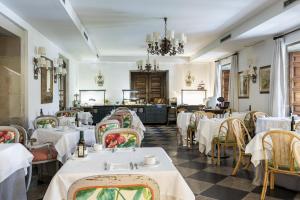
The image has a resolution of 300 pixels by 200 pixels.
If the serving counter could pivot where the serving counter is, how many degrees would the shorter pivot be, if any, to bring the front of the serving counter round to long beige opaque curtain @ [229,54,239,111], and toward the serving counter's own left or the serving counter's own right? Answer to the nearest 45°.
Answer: approximately 45° to the serving counter's own left

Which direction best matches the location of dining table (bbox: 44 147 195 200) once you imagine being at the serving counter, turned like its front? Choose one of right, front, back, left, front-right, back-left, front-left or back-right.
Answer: front

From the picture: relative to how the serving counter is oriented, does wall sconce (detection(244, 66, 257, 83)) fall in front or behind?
in front

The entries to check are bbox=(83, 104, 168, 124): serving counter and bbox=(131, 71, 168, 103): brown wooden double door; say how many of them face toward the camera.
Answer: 2

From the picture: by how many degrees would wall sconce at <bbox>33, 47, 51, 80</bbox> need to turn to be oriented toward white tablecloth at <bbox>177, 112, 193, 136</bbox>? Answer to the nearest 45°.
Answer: approximately 45° to its left

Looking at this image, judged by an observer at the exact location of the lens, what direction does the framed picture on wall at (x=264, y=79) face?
facing the viewer and to the left of the viewer

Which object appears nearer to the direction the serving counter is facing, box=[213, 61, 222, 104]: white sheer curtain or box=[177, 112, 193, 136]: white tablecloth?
the white tablecloth

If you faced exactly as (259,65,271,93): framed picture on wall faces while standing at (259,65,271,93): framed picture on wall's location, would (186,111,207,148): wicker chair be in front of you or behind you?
in front

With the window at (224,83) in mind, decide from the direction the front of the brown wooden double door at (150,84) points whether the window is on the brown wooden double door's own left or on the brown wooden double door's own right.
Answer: on the brown wooden double door's own left

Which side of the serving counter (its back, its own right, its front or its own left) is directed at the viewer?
front

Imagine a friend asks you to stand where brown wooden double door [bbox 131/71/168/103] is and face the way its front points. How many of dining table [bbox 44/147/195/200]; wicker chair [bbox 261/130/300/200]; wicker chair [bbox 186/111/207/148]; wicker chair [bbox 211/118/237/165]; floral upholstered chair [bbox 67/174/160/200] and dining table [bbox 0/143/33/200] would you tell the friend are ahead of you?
6

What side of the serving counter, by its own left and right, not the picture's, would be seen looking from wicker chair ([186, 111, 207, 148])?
front

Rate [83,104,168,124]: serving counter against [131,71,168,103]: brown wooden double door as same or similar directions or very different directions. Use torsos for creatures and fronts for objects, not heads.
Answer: same or similar directions

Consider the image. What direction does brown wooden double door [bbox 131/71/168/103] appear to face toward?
toward the camera

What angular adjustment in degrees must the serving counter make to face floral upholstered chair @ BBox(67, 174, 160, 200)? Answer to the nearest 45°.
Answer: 0° — it already faces it

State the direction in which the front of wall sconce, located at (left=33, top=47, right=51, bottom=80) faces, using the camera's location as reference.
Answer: facing the viewer and to the right of the viewer
